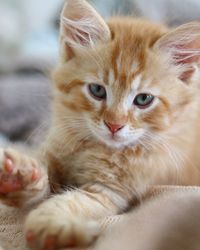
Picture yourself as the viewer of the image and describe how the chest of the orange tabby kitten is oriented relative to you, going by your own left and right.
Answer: facing the viewer and to the left of the viewer
